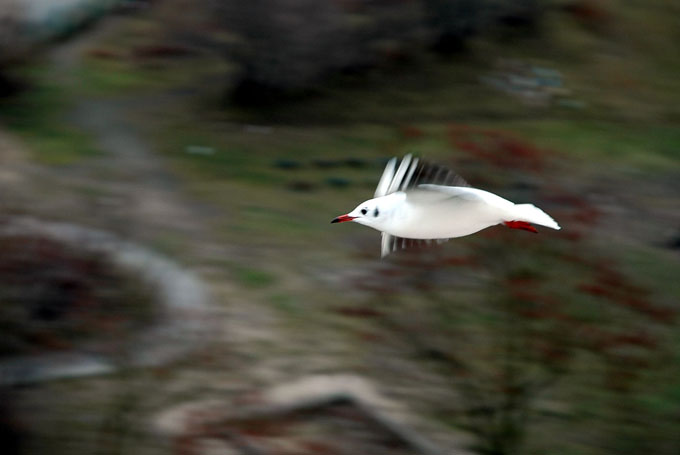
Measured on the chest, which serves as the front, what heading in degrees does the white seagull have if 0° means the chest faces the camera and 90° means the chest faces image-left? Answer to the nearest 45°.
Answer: approximately 90°
